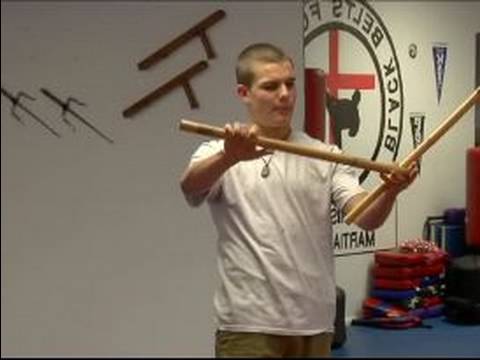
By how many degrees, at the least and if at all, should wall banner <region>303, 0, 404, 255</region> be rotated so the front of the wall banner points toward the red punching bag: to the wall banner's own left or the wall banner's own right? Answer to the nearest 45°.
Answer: approximately 45° to the wall banner's own left

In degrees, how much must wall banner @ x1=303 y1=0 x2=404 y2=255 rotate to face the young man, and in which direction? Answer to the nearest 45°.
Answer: approximately 45° to its right

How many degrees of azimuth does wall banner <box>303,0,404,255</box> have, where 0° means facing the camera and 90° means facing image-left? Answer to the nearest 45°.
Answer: approximately 315°

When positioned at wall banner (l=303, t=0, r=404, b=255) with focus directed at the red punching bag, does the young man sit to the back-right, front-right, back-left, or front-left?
back-right

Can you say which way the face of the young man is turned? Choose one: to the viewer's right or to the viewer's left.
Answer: to the viewer's right
